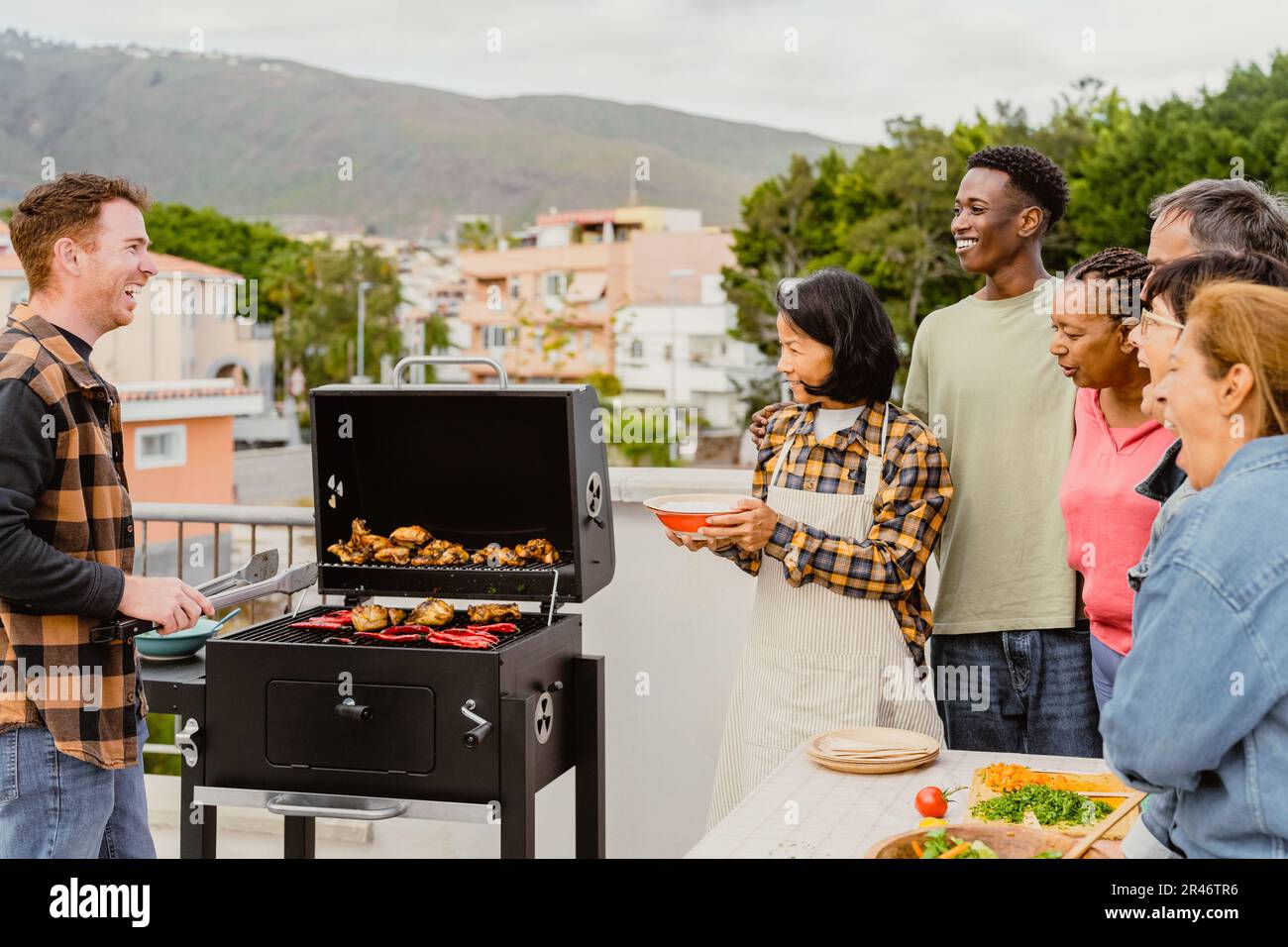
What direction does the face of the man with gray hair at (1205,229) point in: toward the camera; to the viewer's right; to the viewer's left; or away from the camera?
to the viewer's left

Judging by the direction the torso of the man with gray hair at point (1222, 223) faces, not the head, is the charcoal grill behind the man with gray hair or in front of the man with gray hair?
in front

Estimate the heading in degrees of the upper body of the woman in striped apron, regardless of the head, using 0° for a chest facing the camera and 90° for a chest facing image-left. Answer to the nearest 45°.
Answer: approximately 45°

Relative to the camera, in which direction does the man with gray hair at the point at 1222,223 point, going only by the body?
to the viewer's left

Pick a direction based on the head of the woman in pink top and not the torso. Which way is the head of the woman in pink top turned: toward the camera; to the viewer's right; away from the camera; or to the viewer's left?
to the viewer's left

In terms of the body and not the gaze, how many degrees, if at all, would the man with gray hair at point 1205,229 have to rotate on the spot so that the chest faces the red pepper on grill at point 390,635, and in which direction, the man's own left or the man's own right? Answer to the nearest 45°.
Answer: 0° — they already face it

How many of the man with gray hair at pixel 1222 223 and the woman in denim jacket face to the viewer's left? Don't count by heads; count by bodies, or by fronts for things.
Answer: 2

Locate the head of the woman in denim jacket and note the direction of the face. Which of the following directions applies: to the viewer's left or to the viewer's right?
to the viewer's left

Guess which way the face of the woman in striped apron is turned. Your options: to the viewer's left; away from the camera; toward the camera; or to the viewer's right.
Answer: to the viewer's left

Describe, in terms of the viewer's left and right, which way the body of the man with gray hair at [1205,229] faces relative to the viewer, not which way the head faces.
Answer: facing to the left of the viewer
